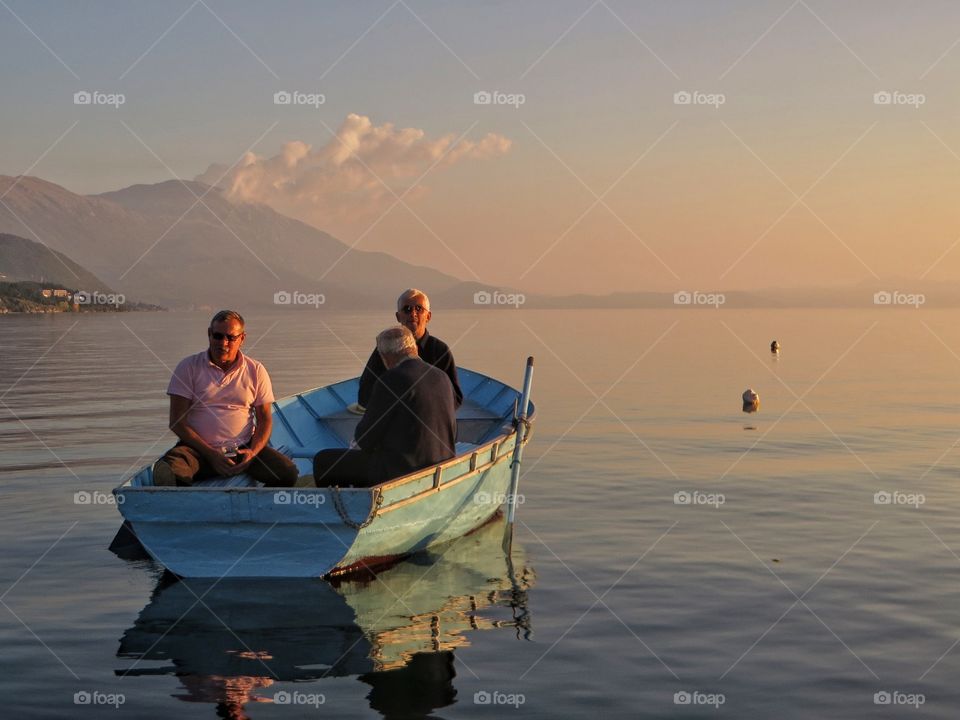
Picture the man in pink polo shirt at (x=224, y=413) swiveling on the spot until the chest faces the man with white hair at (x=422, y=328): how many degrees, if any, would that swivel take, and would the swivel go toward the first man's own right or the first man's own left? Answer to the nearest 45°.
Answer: approximately 135° to the first man's own left

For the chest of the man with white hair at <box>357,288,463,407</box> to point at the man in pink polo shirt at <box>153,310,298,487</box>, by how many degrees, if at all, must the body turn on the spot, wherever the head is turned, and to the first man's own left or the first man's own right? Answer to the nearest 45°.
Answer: approximately 45° to the first man's own right

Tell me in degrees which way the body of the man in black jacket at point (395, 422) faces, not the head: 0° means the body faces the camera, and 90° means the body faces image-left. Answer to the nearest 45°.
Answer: approximately 135°

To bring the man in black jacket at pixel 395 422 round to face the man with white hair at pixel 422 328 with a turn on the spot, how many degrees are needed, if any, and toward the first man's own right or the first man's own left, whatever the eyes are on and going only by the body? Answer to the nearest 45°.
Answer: approximately 45° to the first man's own right

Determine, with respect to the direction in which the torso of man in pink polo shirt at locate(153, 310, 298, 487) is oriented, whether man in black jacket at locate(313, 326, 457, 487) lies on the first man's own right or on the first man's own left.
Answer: on the first man's own left

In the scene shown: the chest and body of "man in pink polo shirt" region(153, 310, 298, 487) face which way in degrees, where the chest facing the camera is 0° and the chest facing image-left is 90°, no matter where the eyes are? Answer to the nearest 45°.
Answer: approximately 0°
